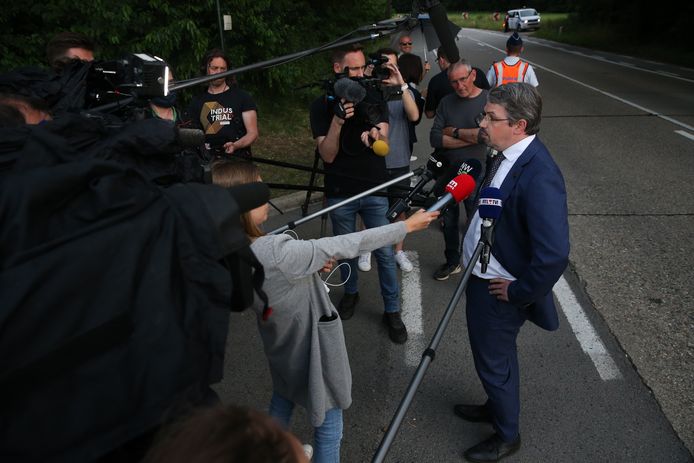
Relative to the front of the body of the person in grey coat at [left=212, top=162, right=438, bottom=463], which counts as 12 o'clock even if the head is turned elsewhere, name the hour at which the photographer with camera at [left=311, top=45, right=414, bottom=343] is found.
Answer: The photographer with camera is roughly at 11 o'clock from the person in grey coat.

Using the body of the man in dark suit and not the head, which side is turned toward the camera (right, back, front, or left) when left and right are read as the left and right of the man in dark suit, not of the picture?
left

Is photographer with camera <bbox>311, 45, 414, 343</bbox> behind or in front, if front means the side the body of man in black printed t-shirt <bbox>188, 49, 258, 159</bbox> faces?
in front

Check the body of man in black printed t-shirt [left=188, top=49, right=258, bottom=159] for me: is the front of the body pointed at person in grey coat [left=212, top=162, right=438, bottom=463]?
yes

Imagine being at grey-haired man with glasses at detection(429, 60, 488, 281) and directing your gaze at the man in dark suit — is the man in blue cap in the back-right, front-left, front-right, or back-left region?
back-left

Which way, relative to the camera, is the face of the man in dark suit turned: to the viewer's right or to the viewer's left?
to the viewer's left
